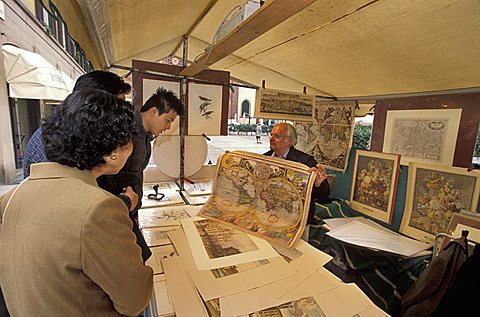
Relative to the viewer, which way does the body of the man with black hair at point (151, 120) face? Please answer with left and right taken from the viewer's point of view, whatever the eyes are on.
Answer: facing to the right of the viewer

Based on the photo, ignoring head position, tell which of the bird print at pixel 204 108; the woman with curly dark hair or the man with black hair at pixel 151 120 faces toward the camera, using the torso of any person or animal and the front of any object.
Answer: the bird print

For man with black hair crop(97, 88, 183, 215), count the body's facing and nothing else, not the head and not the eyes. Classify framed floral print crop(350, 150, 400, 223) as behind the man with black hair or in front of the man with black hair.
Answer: in front

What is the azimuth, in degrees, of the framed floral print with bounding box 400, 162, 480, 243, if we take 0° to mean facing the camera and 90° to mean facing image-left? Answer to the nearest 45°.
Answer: approximately 45°

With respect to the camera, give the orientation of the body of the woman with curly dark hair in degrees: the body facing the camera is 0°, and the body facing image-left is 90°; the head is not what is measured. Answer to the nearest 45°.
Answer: approximately 225°

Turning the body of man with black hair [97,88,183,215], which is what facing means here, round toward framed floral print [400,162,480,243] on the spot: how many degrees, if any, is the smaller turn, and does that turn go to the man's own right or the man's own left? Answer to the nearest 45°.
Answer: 0° — they already face it

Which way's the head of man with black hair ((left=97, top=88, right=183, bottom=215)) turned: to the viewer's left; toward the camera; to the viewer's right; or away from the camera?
to the viewer's right

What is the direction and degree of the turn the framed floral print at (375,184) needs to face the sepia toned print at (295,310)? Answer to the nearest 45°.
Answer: approximately 45° to its left

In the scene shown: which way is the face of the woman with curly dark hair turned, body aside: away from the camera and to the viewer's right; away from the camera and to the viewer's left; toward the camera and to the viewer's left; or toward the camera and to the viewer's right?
away from the camera and to the viewer's right

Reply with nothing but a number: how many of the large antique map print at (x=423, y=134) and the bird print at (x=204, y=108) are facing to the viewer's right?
0

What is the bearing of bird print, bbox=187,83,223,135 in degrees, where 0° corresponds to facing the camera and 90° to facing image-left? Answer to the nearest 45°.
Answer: approximately 0°

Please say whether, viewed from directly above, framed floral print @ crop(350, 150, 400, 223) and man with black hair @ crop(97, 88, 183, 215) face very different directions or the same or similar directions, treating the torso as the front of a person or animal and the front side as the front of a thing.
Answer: very different directions

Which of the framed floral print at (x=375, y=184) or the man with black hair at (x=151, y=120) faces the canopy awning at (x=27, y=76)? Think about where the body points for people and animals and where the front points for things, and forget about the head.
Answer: the framed floral print
